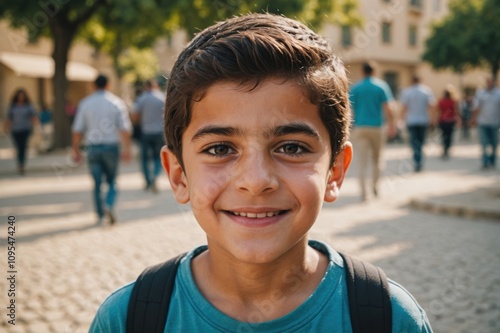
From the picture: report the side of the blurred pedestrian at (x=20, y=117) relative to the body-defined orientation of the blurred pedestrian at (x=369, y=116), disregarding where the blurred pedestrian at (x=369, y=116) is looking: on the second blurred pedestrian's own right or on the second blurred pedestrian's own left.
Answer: on the second blurred pedestrian's own left

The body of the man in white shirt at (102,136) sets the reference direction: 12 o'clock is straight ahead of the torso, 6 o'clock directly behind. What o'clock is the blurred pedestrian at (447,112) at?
The blurred pedestrian is roughly at 2 o'clock from the man in white shirt.

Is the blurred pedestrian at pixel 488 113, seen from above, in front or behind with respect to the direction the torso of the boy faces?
behind

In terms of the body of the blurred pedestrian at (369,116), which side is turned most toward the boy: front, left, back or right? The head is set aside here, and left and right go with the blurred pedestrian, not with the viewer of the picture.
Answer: back

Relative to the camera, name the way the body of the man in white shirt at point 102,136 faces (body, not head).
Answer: away from the camera

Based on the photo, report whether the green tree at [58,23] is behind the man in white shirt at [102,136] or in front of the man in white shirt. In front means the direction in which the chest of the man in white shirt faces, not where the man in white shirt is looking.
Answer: in front

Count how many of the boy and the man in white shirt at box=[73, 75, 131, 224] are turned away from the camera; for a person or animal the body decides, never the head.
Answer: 1

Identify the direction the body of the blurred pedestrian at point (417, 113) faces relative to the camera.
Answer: away from the camera

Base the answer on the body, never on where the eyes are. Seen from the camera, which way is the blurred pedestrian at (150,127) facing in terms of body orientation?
away from the camera

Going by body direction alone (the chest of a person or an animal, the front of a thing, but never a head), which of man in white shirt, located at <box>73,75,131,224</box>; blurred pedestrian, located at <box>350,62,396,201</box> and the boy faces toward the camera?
the boy

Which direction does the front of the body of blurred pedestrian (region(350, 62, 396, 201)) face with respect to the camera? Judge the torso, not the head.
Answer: away from the camera
